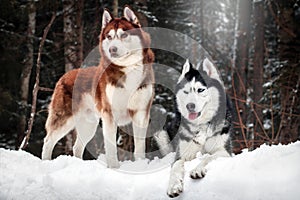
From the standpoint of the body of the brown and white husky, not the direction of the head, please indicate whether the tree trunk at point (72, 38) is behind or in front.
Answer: behind

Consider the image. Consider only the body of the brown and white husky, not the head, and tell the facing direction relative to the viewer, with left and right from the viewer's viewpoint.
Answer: facing the viewer and to the right of the viewer

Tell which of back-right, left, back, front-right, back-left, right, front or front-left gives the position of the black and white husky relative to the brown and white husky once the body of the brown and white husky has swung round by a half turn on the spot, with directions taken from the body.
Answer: back

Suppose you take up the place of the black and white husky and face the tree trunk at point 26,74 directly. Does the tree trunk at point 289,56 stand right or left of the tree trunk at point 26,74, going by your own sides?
right

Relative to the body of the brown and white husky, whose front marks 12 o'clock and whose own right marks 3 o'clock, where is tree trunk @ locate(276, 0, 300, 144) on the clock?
The tree trunk is roughly at 9 o'clock from the brown and white husky.
